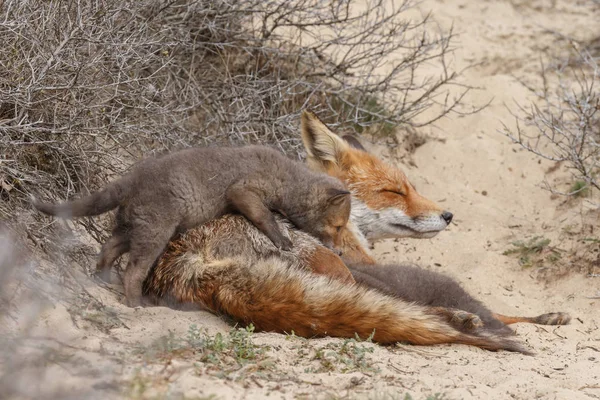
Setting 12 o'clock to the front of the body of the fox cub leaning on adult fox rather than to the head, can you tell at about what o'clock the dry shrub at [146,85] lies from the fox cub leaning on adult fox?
The dry shrub is roughly at 8 o'clock from the fox cub leaning on adult fox.

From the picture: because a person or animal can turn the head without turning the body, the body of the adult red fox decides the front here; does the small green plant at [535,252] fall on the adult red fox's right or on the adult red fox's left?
on the adult red fox's left

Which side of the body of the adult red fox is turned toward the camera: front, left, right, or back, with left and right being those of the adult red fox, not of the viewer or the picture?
right

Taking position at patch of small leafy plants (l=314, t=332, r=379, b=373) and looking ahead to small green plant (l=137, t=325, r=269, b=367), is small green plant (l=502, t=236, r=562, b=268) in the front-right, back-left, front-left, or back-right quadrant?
back-right

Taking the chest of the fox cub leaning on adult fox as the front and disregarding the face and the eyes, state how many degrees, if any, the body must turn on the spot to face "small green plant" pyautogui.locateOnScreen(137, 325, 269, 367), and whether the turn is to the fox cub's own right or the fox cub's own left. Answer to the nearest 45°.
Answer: approximately 90° to the fox cub's own right

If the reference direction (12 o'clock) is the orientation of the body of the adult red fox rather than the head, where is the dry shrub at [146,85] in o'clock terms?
The dry shrub is roughly at 7 o'clock from the adult red fox.

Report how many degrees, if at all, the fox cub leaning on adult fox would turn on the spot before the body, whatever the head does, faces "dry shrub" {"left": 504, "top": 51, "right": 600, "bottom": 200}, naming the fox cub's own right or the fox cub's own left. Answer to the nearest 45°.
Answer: approximately 45° to the fox cub's own left

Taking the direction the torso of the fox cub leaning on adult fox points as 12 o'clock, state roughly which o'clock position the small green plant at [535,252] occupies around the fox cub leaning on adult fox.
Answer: The small green plant is roughly at 11 o'clock from the fox cub leaning on adult fox.

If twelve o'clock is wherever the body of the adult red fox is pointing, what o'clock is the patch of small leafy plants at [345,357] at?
The patch of small leafy plants is roughly at 2 o'clock from the adult red fox.

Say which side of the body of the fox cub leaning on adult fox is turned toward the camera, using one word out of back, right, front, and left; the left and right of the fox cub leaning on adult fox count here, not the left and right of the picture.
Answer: right
